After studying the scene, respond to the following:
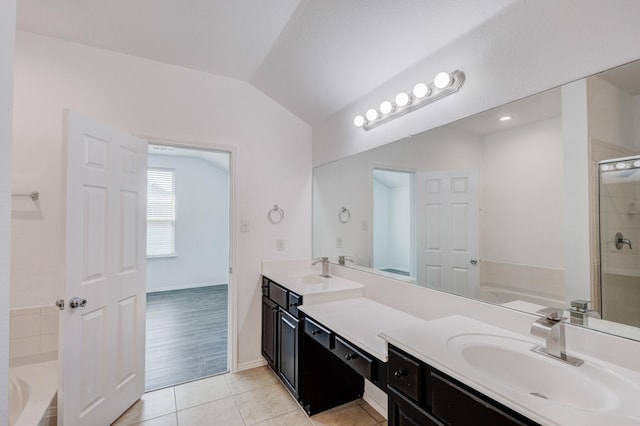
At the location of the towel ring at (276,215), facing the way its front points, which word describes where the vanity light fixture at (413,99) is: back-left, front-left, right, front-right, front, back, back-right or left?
front-left

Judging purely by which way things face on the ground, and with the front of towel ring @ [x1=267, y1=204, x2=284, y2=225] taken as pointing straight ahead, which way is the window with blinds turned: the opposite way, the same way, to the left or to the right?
the same way

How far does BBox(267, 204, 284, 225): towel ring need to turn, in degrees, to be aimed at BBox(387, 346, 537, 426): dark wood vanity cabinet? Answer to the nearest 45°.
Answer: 0° — it already faces it

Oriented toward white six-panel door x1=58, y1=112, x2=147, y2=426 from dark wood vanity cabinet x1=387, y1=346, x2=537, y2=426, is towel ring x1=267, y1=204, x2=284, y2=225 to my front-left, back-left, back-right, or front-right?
front-right

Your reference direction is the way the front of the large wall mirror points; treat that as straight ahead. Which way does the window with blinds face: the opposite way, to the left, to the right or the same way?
to the left

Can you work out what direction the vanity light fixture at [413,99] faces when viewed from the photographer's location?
facing the viewer and to the left of the viewer

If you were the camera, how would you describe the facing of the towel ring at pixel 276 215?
facing the viewer

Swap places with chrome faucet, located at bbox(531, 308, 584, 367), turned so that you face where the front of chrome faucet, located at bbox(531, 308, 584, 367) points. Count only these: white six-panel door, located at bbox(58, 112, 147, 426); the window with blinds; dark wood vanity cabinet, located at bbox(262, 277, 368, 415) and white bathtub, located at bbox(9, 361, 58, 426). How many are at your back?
0

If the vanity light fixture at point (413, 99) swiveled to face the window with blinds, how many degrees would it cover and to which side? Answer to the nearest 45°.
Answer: approximately 90° to its right

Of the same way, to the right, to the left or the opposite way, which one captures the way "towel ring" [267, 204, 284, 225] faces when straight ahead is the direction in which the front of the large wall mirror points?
to the left

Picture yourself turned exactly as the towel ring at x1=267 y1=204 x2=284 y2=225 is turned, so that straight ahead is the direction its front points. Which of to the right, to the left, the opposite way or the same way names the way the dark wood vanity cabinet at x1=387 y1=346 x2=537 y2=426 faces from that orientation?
to the right

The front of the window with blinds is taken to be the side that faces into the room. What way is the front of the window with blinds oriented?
toward the camera

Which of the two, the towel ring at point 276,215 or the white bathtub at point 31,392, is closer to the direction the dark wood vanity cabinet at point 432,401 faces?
the white bathtub
